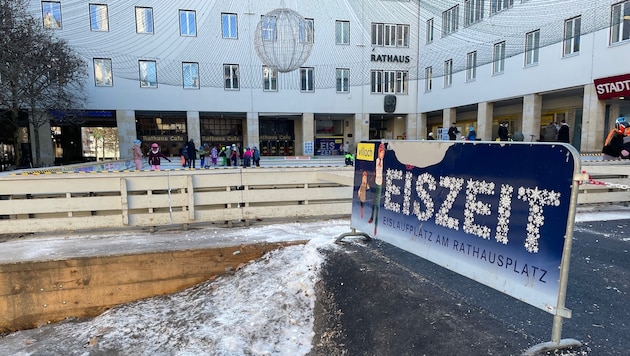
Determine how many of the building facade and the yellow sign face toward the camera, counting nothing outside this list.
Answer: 2

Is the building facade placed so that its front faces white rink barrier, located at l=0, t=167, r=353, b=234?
yes

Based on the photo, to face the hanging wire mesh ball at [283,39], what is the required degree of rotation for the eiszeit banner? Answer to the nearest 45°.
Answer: approximately 90° to its right

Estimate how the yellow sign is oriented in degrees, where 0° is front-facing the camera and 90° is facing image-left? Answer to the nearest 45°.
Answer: approximately 0°

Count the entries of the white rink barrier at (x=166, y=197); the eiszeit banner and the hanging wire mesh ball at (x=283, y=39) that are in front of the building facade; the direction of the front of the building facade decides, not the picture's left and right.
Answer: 3

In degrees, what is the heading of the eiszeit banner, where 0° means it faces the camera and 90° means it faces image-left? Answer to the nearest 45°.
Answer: approximately 45°

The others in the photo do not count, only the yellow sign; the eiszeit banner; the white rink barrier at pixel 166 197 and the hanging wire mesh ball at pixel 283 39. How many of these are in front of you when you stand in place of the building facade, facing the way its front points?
4

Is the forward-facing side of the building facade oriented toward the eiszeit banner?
yes

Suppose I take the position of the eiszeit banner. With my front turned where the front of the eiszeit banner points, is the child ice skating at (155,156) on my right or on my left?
on my right
